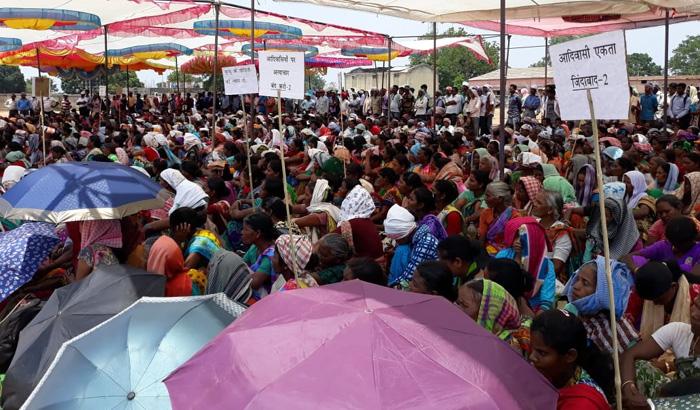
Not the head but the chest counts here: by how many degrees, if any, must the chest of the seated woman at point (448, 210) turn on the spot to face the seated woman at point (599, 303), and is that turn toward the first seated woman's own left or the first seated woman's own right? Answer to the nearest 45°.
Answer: approximately 90° to the first seated woman's own left

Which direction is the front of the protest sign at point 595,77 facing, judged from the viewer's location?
facing the viewer

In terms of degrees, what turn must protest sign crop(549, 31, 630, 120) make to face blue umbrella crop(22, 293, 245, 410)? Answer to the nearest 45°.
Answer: approximately 45° to its right

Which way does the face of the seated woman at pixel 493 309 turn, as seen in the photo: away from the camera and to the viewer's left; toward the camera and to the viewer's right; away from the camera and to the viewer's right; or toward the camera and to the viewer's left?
toward the camera and to the viewer's left

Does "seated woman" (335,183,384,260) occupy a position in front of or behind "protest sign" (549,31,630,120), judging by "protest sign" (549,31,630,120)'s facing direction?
behind

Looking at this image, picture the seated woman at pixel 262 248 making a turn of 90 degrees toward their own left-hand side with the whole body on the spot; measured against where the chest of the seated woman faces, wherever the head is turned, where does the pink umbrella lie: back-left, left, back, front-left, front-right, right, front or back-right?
front
